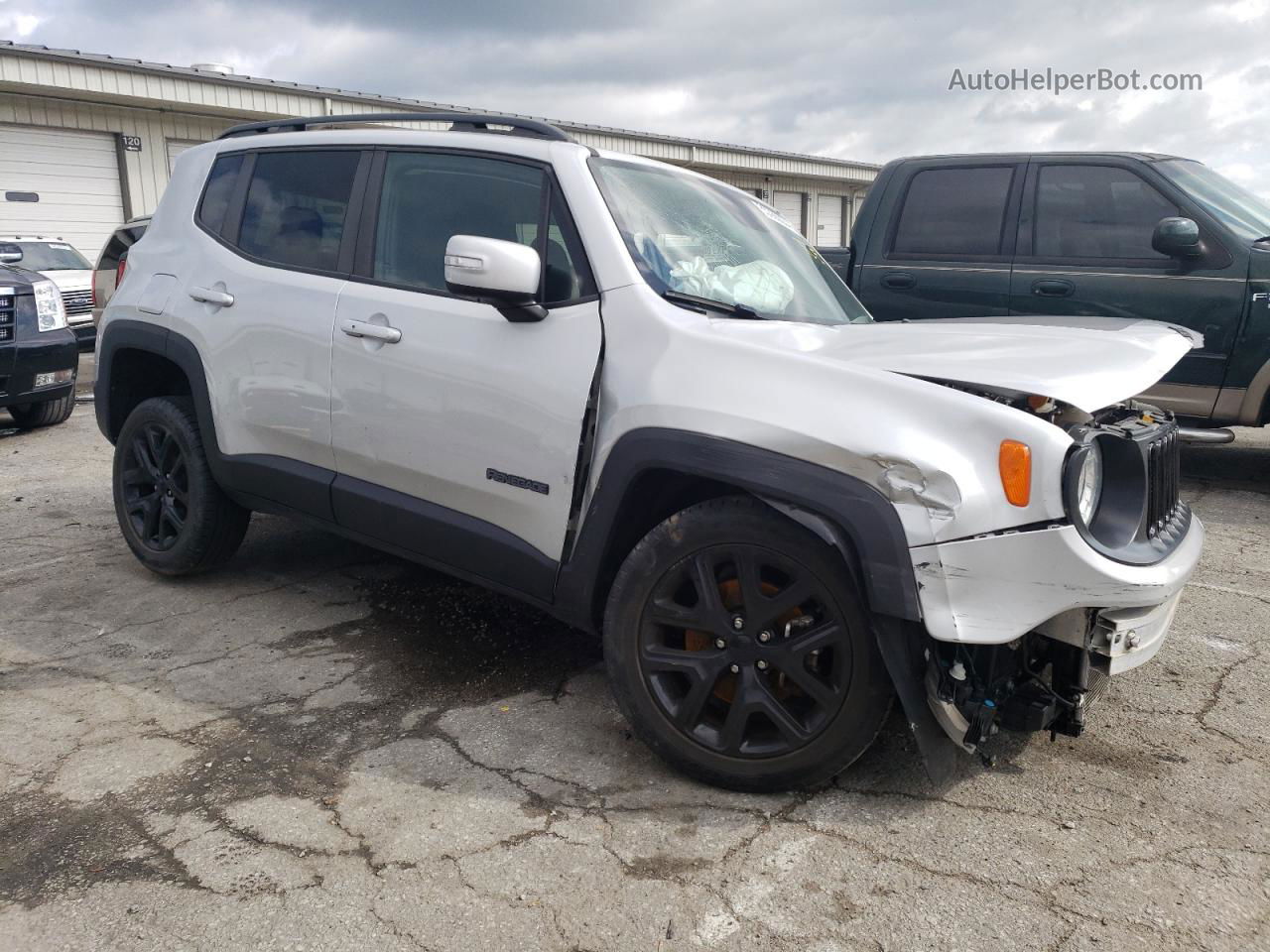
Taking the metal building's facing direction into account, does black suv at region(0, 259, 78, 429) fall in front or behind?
in front

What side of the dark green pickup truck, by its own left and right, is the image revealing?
right

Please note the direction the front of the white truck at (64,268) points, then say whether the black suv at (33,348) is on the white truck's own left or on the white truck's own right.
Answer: on the white truck's own right

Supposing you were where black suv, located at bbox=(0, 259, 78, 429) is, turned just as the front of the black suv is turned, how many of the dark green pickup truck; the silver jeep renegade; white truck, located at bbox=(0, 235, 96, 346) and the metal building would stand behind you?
2

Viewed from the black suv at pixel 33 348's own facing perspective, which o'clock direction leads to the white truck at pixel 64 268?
The white truck is roughly at 6 o'clock from the black suv.

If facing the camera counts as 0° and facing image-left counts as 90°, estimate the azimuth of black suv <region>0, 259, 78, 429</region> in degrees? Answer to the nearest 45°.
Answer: approximately 0°

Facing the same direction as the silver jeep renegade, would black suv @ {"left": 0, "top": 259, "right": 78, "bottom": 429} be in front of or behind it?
behind

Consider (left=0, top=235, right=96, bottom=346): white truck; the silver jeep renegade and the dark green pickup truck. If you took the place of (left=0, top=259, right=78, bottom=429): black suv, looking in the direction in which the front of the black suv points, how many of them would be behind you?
1

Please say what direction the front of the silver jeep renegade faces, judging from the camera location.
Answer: facing the viewer and to the right of the viewer

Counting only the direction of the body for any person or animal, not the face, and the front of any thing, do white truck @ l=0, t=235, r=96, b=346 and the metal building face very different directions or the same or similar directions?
same or similar directions

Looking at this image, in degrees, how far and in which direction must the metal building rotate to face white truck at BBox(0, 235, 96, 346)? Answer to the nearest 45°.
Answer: approximately 45° to its right

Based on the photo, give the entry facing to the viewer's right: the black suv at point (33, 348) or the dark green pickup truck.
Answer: the dark green pickup truck

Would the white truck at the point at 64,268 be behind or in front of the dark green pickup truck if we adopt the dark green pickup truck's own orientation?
behind

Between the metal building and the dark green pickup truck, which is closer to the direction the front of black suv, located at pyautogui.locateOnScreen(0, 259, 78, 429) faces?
the dark green pickup truck
